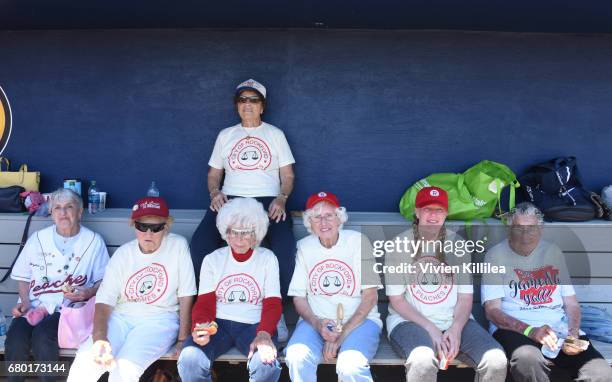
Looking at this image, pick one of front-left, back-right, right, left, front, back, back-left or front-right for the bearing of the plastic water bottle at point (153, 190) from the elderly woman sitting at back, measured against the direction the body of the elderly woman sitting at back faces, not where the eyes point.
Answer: back-right

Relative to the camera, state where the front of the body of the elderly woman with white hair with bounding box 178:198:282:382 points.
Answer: toward the camera

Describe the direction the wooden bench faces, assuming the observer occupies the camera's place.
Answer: facing the viewer

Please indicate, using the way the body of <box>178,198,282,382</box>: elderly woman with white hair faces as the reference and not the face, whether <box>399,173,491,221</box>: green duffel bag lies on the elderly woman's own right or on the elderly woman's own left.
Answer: on the elderly woman's own left

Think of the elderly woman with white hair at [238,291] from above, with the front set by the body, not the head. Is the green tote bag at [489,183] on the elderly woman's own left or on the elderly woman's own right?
on the elderly woman's own left

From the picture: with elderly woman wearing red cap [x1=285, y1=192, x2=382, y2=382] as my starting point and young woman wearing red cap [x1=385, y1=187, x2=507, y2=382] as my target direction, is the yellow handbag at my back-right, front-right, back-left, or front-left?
back-left
